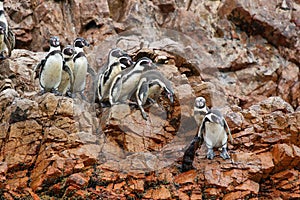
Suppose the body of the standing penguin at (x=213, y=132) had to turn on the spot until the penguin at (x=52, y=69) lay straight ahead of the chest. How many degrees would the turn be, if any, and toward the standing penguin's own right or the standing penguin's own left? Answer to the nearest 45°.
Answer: approximately 90° to the standing penguin's own right

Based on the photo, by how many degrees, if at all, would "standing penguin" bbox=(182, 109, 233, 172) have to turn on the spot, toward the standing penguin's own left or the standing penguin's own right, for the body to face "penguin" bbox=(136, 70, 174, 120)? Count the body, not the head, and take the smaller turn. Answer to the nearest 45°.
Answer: approximately 135° to the standing penguin's own right

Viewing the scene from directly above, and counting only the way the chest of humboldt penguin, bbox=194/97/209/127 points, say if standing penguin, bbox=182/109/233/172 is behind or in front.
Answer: in front

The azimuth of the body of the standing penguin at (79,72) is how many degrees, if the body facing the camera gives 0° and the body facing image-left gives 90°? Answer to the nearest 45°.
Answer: approximately 315°

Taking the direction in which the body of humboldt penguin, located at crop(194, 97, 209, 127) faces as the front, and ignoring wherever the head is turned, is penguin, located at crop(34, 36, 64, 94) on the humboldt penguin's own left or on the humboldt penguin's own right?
on the humboldt penguin's own right

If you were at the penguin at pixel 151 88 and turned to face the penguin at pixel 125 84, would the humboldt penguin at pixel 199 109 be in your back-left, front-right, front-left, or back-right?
back-left

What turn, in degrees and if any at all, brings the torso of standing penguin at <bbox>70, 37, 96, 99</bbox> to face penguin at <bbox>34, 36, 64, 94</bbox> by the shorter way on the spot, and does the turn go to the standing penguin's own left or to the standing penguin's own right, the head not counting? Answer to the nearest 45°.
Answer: approximately 90° to the standing penguin's own right

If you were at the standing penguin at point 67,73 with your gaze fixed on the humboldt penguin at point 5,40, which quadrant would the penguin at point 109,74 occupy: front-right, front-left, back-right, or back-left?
back-right
